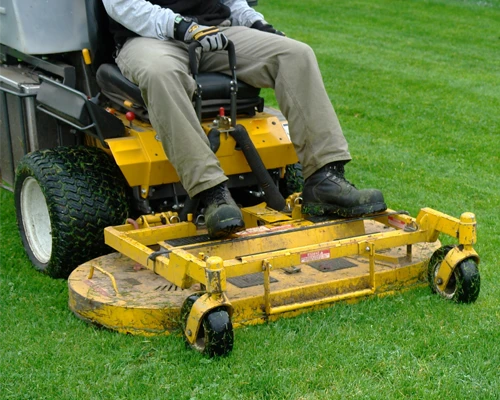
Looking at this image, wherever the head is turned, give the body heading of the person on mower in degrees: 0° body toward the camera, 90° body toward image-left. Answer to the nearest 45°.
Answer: approximately 315°
